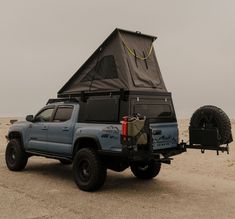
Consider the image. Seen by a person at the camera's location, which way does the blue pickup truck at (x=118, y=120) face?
facing away from the viewer and to the left of the viewer
